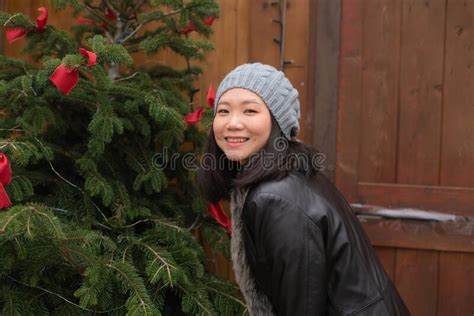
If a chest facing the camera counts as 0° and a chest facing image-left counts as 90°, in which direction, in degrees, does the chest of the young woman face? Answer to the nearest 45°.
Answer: approximately 90°

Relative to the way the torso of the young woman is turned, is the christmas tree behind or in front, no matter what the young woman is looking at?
in front
